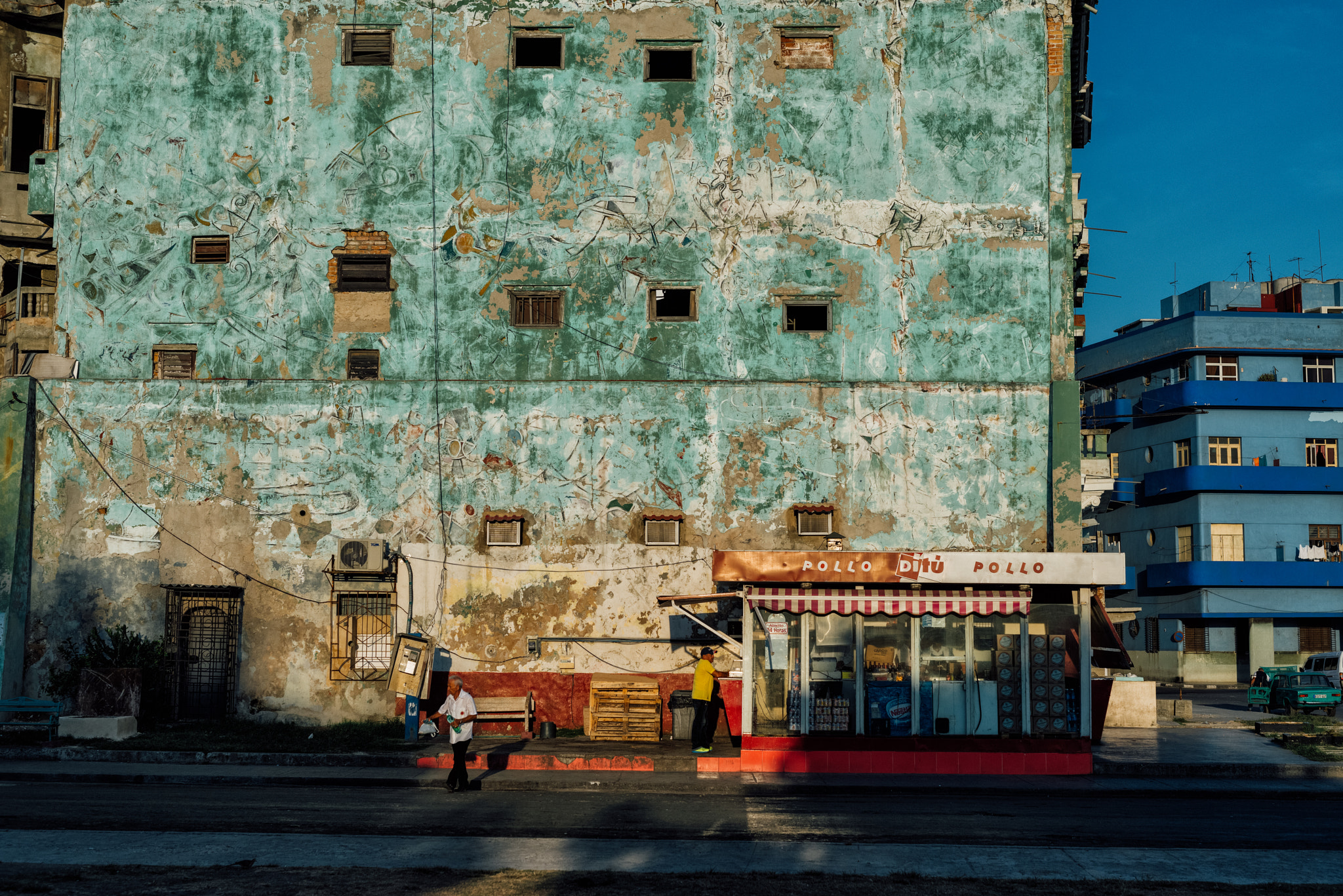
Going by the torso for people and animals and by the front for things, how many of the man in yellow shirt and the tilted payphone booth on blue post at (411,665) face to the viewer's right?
1

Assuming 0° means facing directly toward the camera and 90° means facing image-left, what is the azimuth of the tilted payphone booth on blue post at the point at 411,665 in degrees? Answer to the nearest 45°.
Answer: approximately 0°

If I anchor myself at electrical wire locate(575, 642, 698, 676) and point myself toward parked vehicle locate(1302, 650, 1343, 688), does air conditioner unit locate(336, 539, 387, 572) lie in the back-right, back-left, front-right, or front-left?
back-left

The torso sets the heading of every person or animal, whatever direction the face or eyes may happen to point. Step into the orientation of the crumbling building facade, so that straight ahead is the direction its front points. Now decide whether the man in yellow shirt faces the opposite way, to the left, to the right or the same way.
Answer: to the left

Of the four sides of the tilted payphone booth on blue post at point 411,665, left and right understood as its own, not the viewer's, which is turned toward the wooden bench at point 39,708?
right

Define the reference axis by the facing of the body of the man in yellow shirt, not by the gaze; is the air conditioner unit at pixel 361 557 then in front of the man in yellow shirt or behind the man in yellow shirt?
behind

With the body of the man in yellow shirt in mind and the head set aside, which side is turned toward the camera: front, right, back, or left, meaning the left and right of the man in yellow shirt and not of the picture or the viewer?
right

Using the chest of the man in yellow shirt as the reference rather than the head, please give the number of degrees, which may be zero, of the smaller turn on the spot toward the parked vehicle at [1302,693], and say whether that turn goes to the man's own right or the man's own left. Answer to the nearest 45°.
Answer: approximately 45° to the man's own left

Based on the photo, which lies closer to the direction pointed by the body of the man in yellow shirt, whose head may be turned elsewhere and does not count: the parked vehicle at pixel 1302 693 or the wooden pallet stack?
the parked vehicle
